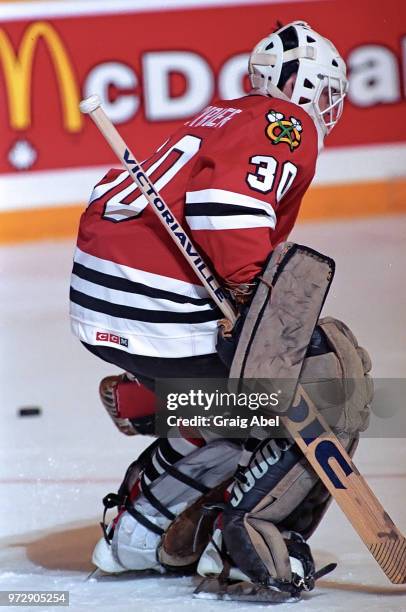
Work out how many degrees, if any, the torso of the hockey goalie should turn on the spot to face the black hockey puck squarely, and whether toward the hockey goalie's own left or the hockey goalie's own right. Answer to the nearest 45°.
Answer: approximately 90° to the hockey goalie's own left

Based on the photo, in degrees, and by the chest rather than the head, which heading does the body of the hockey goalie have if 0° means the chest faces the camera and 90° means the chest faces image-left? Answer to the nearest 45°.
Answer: approximately 225°

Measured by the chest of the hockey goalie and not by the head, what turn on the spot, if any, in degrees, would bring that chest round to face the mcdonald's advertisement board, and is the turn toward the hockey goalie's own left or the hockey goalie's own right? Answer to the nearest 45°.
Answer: approximately 45° to the hockey goalie's own left

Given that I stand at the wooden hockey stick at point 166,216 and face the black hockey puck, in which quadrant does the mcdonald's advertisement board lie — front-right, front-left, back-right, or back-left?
front-right
